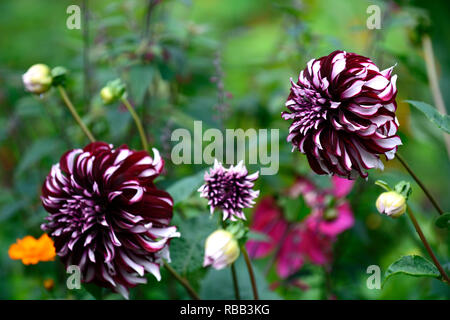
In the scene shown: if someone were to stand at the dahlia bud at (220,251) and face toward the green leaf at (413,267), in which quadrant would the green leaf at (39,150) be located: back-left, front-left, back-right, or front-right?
back-left

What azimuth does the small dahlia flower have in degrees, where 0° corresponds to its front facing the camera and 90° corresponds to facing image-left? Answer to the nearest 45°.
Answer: approximately 0°
